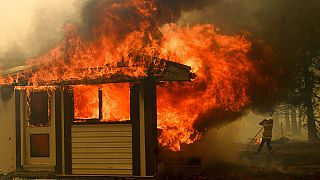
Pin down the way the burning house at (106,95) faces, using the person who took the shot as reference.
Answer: facing the viewer
